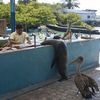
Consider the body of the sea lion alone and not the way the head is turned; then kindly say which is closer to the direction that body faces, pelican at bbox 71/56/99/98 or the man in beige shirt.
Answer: the man in beige shirt

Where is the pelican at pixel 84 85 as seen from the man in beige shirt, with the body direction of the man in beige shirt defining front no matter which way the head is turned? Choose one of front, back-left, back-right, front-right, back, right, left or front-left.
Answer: front-left

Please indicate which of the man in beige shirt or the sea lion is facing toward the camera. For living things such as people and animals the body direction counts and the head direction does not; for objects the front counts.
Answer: the man in beige shirt

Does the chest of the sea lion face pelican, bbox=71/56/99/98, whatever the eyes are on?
no

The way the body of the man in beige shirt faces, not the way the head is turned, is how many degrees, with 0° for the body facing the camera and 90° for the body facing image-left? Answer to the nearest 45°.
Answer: approximately 0°

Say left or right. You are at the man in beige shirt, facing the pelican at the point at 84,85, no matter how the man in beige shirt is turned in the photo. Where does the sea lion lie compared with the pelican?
left

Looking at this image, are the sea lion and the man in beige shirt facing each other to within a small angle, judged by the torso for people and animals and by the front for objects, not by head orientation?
no

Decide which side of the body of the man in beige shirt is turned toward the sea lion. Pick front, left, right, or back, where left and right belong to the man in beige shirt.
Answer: left

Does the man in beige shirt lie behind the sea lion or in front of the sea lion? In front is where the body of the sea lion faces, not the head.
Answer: in front
